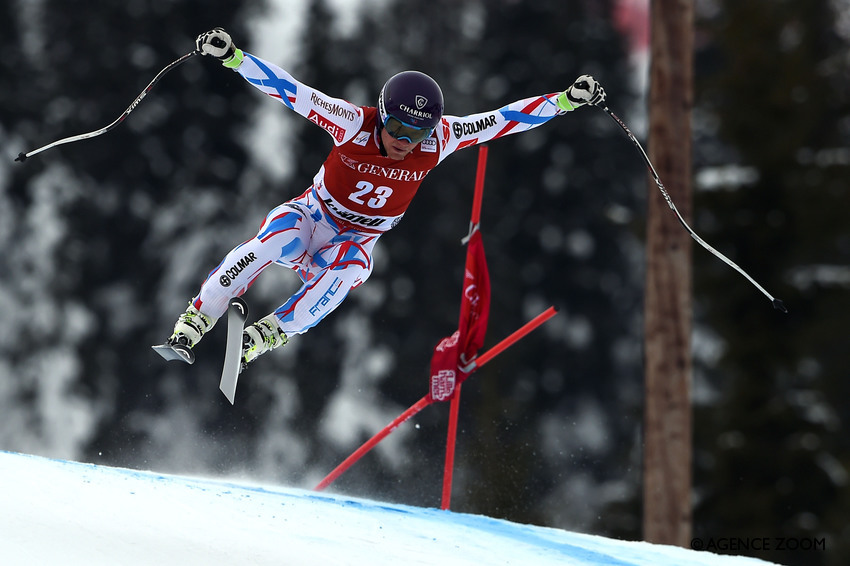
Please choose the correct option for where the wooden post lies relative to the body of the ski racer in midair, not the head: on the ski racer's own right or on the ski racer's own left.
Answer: on the ski racer's own left

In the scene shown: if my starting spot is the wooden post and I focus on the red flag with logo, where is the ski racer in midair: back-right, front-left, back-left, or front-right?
front-left

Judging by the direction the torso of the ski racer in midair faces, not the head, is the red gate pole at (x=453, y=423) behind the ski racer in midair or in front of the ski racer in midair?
behind

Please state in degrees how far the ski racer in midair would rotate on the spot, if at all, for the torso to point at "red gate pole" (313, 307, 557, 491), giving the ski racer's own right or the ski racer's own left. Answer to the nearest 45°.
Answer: approximately 180°

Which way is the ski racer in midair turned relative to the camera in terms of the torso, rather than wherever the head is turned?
toward the camera
